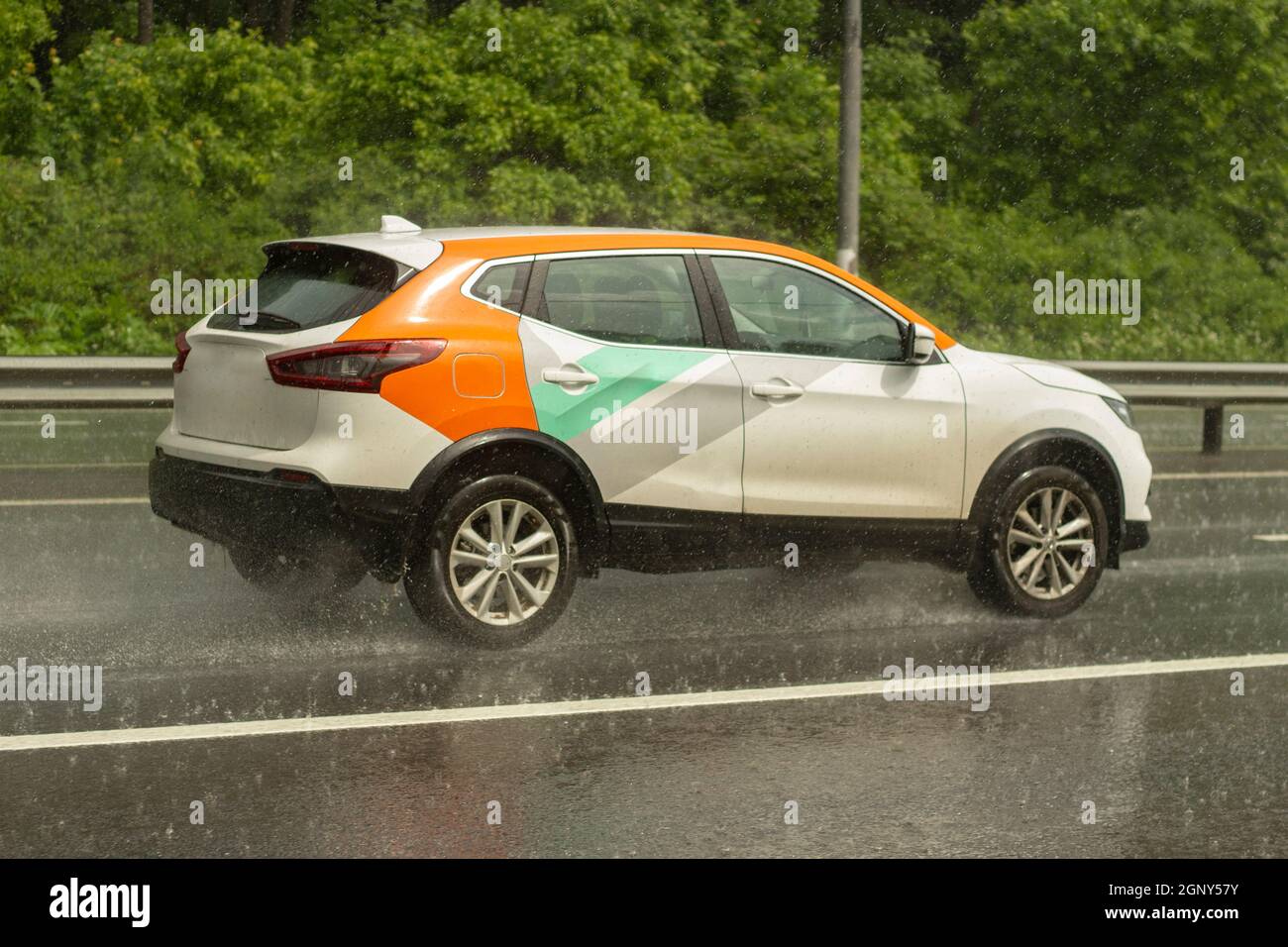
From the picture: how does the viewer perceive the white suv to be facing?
facing away from the viewer and to the right of the viewer
